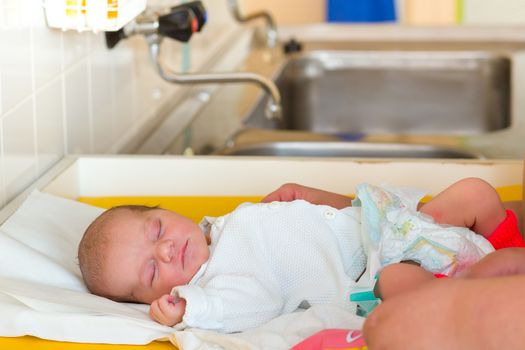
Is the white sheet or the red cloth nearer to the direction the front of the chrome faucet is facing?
the red cloth

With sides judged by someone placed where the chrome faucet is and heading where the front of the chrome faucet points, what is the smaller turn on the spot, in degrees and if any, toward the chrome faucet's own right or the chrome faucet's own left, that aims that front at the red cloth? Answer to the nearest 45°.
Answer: approximately 45° to the chrome faucet's own right

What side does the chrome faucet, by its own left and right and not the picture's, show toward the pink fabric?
right

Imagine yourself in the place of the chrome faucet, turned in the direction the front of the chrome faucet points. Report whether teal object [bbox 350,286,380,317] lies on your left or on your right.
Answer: on your right

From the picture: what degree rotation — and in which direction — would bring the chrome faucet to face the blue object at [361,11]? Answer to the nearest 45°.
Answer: approximately 90° to its left

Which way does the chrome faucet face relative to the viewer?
to the viewer's right
